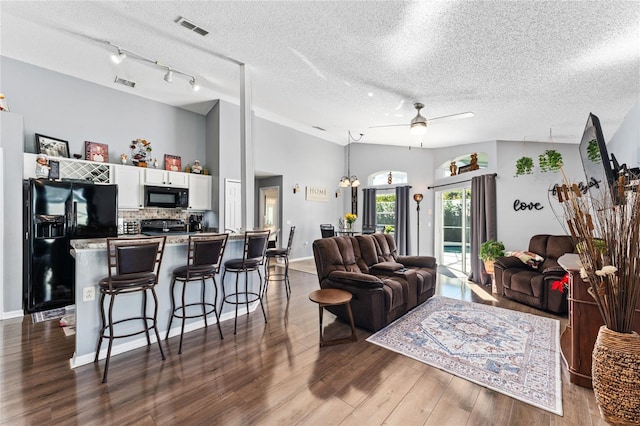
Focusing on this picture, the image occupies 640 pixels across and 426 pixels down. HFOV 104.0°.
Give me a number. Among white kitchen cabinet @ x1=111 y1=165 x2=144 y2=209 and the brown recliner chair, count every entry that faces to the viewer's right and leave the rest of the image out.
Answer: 0

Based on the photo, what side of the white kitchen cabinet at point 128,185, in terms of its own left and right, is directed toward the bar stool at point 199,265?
front

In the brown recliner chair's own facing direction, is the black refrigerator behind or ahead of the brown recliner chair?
ahead

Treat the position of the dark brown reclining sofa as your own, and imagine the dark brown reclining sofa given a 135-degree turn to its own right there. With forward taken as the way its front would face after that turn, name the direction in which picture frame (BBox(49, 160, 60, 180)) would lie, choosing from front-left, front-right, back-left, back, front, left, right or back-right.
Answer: front

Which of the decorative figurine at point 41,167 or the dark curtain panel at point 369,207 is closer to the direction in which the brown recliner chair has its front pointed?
the decorative figurine

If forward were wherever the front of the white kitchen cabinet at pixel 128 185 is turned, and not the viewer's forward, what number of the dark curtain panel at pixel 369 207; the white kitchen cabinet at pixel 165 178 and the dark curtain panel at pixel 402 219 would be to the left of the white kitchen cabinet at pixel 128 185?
3

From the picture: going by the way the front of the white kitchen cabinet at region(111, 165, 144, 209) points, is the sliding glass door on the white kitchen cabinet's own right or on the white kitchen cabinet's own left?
on the white kitchen cabinet's own left

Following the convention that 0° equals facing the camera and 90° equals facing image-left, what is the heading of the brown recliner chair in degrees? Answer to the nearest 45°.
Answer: approximately 45°

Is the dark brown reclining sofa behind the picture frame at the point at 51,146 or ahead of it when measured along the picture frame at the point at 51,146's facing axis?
ahead

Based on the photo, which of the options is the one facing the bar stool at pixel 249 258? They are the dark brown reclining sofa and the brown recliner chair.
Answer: the brown recliner chair

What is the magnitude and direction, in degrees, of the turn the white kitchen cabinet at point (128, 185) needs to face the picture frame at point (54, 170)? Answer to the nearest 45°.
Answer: approximately 90° to its right
